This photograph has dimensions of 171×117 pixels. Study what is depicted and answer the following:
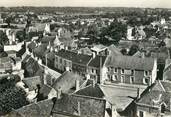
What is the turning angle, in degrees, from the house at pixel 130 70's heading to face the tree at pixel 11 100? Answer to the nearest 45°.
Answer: approximately 45° to its right

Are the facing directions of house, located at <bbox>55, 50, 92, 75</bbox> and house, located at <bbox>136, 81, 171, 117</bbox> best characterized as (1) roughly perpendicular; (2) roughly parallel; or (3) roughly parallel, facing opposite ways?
roughly parallel

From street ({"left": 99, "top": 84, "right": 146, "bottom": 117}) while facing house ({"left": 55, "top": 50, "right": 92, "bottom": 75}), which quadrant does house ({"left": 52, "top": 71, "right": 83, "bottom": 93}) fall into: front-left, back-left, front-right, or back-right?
front-left

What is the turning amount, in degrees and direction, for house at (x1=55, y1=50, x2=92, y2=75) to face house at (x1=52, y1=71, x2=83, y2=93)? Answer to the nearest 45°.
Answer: approximately 45° to its left

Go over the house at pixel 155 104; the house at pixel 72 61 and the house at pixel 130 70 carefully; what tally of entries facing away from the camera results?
0

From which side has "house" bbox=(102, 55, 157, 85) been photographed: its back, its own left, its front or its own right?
front

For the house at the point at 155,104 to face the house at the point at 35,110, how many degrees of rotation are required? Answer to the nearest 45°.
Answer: approximately 45° to its right

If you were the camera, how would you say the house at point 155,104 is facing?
facing the viewer and to the left of the viewer

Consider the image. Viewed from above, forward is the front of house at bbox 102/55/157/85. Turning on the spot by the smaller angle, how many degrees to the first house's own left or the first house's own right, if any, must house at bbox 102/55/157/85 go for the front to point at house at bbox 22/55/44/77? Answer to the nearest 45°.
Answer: approximately 90° to the first house's own right

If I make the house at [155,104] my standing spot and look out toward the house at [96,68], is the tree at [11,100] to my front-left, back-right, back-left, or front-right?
front-left
